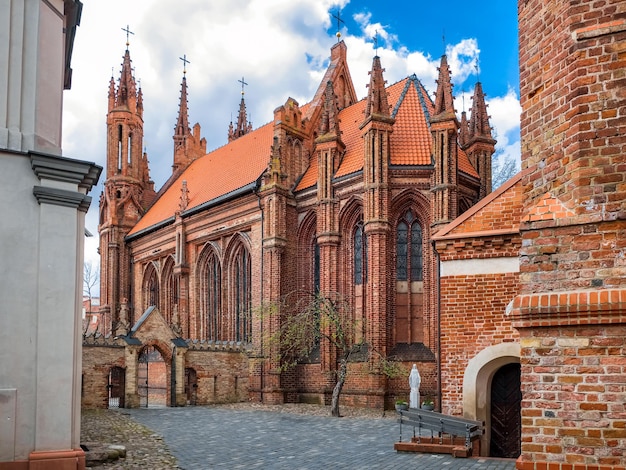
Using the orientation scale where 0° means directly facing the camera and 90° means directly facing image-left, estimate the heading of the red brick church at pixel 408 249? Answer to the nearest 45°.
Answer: approximately 135°
